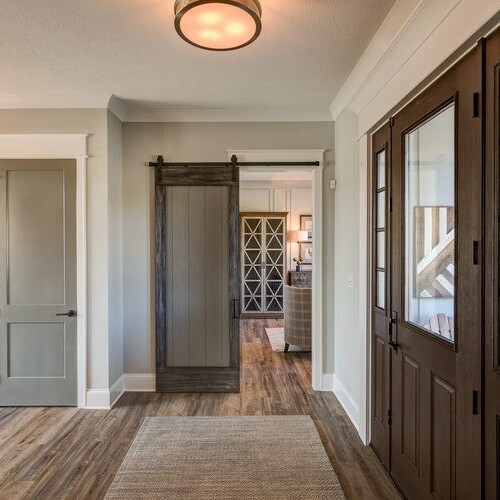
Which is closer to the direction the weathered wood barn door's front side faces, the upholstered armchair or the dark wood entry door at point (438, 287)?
the dark wood entry door

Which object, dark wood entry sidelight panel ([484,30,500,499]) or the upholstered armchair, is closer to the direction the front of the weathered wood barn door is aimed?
the dark wood entry sidelight panel

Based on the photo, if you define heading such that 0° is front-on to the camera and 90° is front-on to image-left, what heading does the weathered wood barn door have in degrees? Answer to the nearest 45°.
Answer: approximately 0°

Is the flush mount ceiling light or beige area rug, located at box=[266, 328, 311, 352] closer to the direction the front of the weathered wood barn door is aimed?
the flush mount ceiling light

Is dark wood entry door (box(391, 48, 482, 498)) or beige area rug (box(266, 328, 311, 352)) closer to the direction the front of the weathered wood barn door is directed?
the dark wood entry door

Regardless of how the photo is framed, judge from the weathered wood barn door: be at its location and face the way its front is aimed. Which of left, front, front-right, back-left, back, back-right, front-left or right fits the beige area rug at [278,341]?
back-left

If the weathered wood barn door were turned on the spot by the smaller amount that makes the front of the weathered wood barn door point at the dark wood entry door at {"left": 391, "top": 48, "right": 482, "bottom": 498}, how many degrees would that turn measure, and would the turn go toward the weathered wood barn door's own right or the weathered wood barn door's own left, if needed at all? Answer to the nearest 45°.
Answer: approximately 45° to the weathered wood barn door's own left

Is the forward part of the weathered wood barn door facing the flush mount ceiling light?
yes

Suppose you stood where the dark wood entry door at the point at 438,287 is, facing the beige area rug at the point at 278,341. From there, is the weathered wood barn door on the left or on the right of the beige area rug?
left

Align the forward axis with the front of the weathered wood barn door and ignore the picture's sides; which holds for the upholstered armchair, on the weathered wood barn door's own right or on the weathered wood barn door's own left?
on the weathered wood barn door's own left
